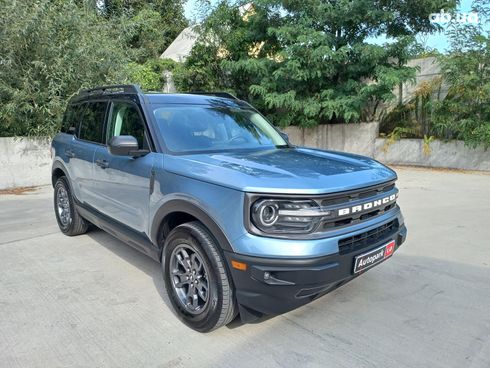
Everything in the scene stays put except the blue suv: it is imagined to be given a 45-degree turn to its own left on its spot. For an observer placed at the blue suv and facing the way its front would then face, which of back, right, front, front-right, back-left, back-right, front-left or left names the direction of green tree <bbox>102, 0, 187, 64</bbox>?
left

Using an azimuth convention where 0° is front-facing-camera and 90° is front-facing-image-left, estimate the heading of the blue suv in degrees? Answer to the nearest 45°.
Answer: approximately 315°
